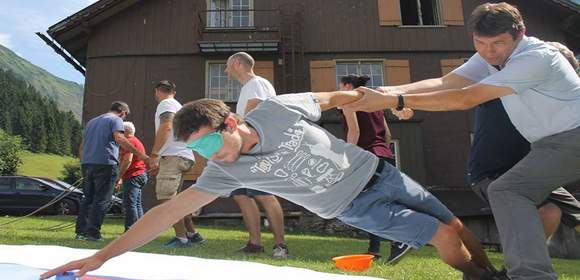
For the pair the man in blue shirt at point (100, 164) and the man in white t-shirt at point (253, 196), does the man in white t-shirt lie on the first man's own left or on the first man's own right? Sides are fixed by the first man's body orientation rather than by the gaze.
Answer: on the first man's own right

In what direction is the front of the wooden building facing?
toward the camera

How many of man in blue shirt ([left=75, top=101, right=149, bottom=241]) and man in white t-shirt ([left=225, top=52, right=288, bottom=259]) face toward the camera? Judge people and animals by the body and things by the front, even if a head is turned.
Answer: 0

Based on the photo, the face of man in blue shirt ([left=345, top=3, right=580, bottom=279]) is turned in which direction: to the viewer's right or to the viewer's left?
to the viewer's left

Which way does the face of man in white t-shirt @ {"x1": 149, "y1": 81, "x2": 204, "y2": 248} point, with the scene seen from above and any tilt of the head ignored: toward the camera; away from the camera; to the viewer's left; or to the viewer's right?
to the viewer's left

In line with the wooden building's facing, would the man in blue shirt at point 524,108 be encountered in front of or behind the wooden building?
in front

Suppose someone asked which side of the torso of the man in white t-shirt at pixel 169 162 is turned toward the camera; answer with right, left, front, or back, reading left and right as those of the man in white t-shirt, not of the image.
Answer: left

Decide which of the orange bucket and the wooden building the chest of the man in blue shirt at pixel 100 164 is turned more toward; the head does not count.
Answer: the wooden building

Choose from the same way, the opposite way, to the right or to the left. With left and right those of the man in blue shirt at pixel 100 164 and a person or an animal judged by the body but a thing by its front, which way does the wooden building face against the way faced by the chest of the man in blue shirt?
the opposite way
